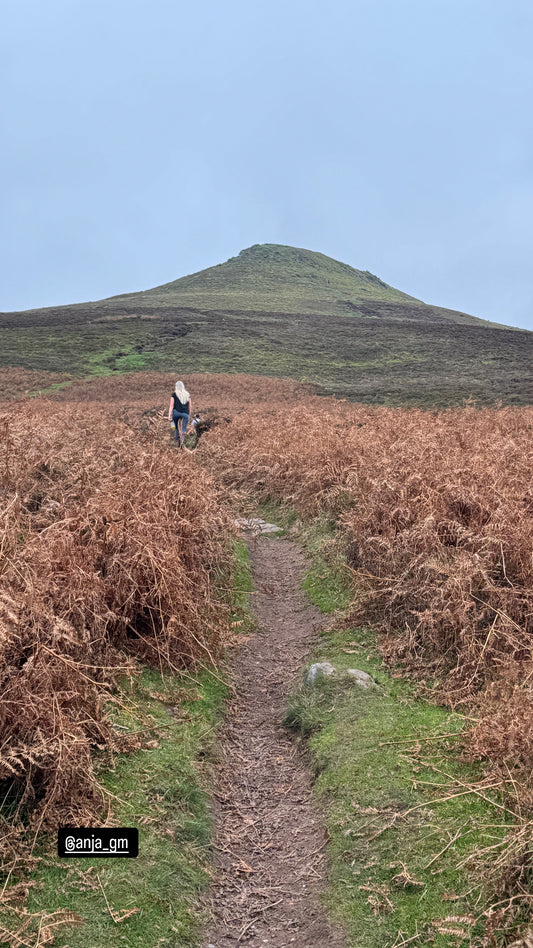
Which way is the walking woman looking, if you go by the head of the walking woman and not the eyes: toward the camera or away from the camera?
away from the camera

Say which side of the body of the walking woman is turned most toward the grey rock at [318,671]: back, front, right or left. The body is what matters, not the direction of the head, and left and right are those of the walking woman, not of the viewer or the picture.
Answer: back

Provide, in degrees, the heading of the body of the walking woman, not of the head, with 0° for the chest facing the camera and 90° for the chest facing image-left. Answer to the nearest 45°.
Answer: approximately 180°

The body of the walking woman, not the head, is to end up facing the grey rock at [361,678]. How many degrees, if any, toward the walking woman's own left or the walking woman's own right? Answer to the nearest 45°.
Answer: approximately 180°

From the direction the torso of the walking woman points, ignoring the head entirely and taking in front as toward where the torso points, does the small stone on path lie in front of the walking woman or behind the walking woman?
behind
